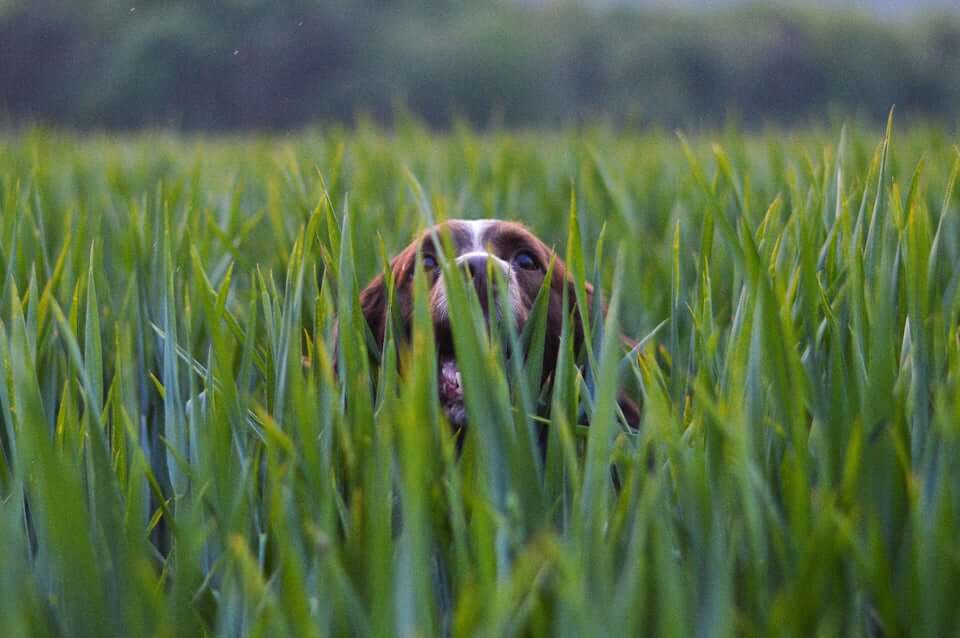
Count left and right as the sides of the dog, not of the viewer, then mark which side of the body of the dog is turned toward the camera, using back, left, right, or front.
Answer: front
